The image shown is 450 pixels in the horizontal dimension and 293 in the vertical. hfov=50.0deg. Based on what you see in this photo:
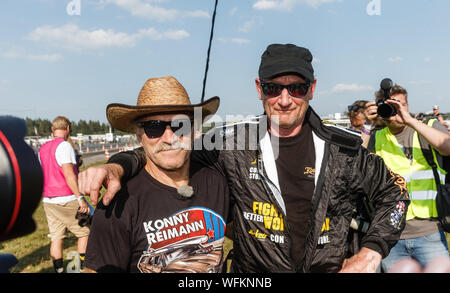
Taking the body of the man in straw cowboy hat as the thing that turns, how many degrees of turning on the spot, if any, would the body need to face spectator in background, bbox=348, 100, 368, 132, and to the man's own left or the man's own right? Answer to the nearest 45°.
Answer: approximately 90° to the man's own left

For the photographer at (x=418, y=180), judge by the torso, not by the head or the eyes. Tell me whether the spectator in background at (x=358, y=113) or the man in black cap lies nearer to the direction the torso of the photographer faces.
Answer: the man in black cap

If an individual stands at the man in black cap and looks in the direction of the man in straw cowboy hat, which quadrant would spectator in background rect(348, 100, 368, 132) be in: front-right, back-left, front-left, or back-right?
back-right

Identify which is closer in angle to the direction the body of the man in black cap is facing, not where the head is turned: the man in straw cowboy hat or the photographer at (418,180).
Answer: the man in straw cowboy hat

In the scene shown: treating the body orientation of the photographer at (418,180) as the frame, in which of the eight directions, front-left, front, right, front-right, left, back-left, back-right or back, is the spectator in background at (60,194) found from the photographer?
front-right

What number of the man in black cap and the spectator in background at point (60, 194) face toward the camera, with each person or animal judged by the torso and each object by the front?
1

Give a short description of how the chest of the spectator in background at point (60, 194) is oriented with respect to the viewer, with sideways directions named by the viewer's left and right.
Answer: facing away from the viewer and to the right of the viewer

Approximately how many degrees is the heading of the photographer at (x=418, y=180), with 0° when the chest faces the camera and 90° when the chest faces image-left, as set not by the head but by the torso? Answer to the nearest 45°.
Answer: approximately 45°
